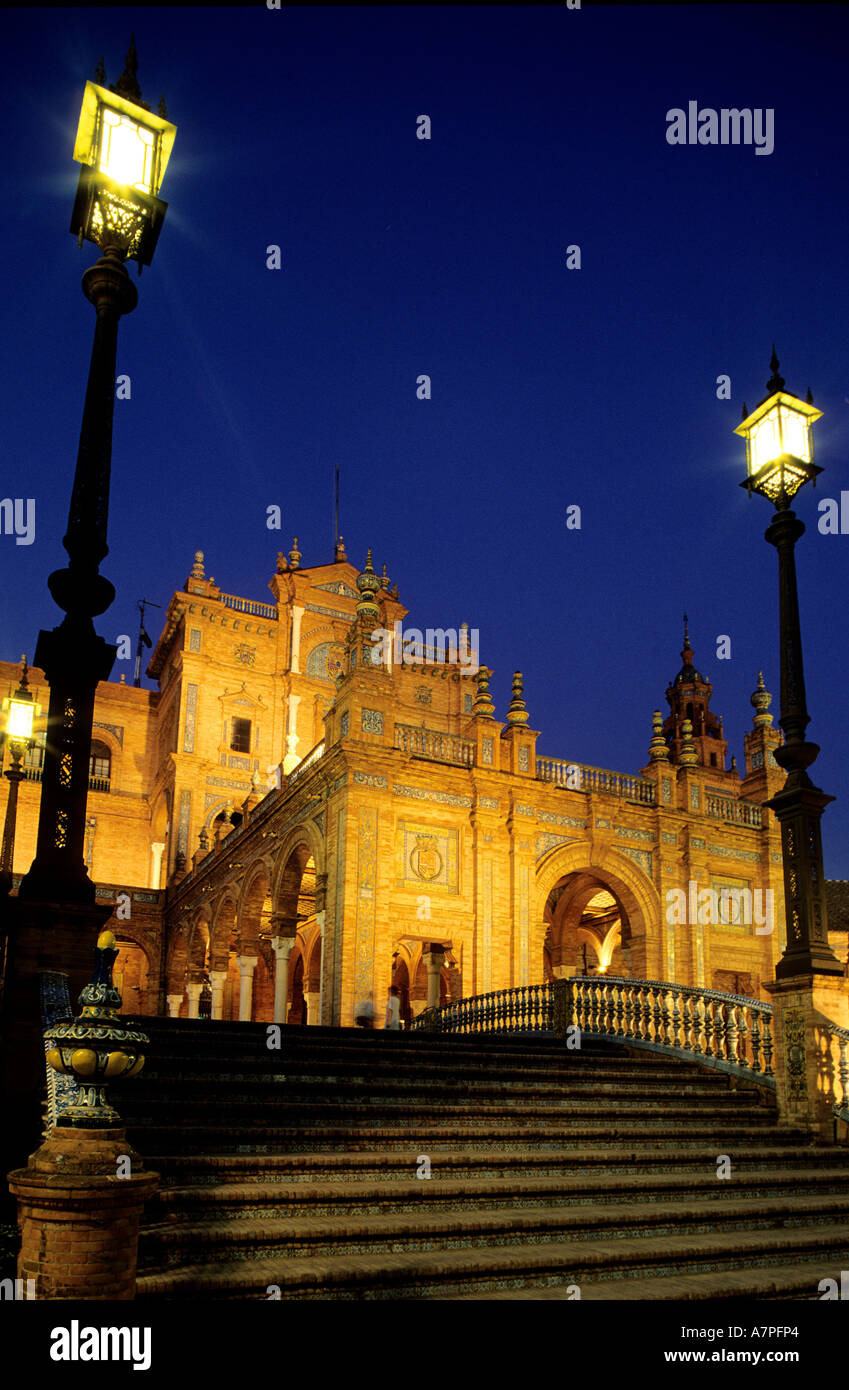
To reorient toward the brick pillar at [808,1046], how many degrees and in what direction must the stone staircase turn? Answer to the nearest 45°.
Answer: approximately 135° to its left

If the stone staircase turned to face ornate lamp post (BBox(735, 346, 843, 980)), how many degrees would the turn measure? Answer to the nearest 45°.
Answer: approximately 135° to its left
